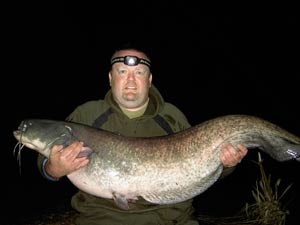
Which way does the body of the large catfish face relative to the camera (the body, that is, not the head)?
to the viewer's left

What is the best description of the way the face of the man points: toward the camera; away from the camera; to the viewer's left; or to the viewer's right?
toward the camera

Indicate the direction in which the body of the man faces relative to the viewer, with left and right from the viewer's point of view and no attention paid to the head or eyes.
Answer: facing the viewer
